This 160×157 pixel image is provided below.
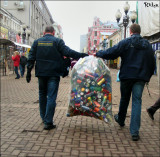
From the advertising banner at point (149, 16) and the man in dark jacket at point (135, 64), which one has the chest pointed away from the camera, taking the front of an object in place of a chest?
the man in dark jacket

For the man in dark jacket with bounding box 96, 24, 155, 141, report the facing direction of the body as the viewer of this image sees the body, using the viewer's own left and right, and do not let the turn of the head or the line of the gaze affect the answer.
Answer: facing away from the viewer

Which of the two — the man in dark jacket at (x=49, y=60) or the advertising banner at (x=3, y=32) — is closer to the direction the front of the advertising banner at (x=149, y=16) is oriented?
the man in dark jacket

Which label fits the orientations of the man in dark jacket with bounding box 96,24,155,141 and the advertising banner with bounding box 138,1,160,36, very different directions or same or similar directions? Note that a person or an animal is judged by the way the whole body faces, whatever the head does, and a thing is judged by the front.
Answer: very different directions

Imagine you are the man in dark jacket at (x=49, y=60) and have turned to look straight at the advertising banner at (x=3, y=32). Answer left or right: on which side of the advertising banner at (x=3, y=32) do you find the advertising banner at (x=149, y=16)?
right

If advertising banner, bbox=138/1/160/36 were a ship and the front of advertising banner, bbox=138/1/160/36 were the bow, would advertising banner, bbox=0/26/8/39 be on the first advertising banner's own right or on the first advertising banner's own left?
on the first advertising banner's own right

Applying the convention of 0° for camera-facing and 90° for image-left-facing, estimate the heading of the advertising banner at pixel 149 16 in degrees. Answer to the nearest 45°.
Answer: approximately 0°

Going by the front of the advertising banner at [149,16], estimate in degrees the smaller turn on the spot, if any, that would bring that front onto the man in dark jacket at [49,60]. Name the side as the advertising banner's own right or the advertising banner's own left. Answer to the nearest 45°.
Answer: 0° — it already faces them

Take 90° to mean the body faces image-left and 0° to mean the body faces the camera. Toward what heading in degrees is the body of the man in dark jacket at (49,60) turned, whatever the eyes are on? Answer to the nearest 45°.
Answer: approximately 180°

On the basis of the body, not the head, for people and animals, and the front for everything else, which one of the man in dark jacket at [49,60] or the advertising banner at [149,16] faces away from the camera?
the man in dark jacket

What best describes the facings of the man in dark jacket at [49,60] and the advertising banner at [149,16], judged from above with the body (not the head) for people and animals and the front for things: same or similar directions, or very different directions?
very different directions
